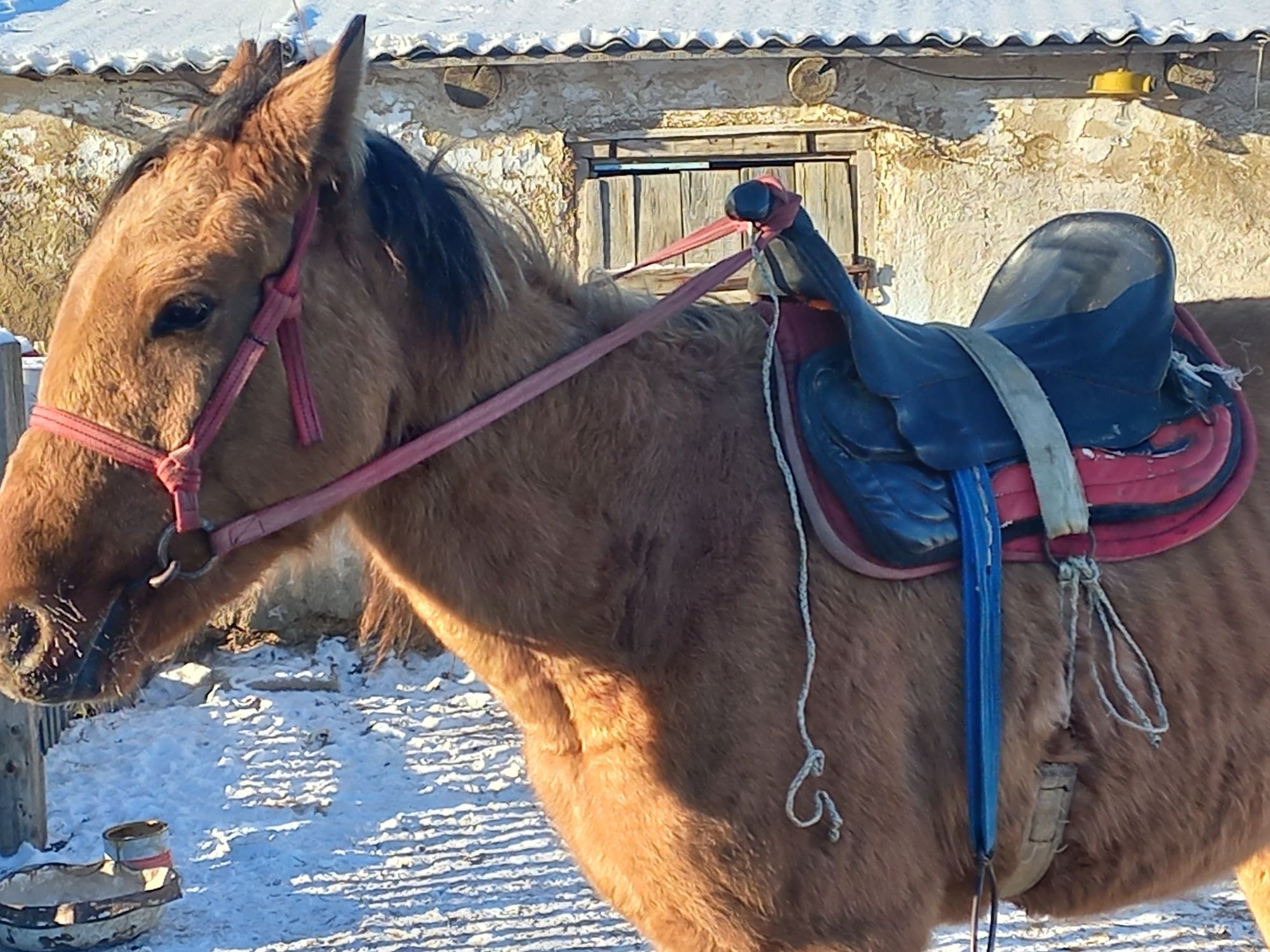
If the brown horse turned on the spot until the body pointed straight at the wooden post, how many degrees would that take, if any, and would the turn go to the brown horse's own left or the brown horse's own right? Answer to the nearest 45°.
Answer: approximately 45° to the brown horse's own right

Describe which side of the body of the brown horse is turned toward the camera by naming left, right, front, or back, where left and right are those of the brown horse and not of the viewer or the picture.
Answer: left
